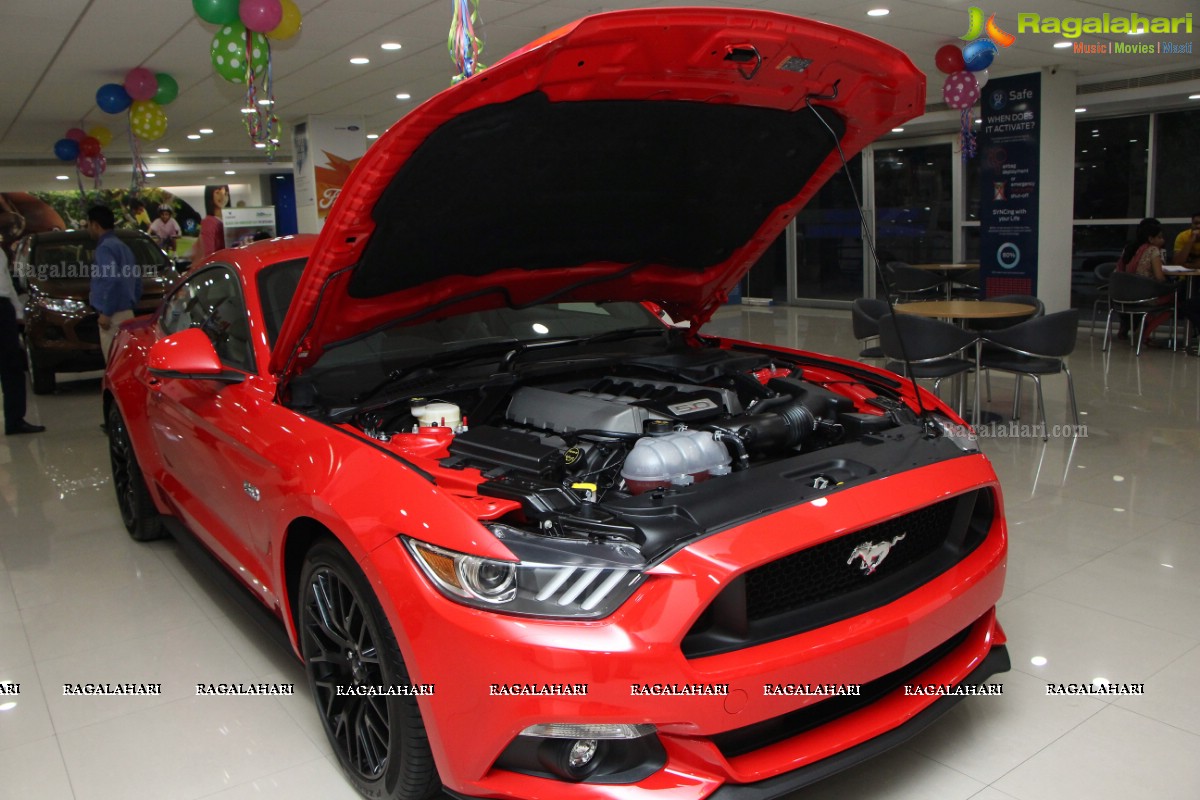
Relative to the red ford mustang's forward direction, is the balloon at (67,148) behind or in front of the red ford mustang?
behind

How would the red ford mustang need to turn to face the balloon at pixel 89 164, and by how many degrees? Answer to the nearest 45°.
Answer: approximately 180°

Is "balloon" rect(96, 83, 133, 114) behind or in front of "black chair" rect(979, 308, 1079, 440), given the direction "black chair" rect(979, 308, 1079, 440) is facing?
in front

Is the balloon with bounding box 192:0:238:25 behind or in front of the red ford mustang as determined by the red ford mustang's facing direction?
behind

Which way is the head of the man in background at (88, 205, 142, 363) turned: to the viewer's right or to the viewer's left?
to the viewer's left

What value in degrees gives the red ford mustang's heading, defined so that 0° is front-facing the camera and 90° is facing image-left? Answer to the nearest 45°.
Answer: approximately 315°

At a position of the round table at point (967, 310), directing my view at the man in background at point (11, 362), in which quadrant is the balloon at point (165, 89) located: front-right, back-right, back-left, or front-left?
front-right

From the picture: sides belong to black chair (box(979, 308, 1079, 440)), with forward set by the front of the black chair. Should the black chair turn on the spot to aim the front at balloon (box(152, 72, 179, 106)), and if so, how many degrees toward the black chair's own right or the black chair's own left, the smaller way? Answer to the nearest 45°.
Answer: approximately 45° to the black chair's own left

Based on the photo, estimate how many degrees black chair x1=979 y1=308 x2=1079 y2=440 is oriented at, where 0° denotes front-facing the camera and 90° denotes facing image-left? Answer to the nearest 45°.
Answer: approximately 135°
